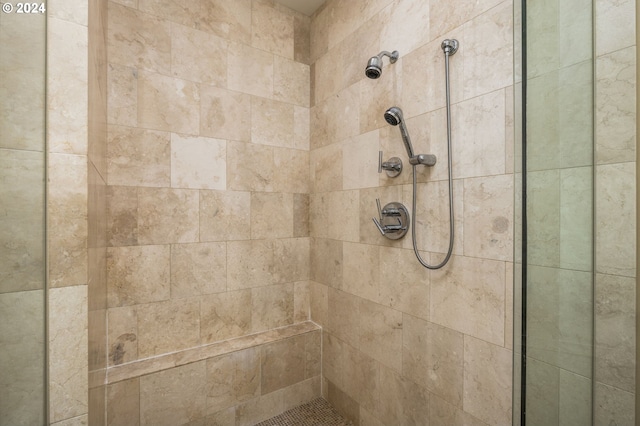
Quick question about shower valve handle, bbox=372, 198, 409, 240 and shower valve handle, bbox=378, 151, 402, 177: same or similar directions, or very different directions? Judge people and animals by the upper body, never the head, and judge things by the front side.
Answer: same or similar directions

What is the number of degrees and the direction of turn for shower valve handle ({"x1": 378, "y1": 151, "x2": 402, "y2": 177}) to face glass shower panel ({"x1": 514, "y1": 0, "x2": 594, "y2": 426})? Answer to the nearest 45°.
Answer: approximately 90° to its left

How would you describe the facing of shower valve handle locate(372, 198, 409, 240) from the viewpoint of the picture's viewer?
facing the viewer and to the left of the viewer

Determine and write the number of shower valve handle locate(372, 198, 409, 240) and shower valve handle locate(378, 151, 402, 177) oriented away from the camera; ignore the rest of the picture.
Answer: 0
